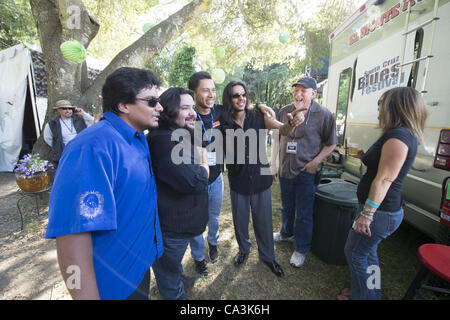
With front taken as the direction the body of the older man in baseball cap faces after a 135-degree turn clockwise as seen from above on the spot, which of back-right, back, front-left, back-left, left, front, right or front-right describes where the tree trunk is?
left

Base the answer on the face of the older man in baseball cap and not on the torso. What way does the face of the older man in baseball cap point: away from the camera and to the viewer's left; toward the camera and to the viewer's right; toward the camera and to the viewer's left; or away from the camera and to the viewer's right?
toward the camera and to the viewer's left

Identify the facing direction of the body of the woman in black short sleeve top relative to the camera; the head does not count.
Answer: to the viewer's left

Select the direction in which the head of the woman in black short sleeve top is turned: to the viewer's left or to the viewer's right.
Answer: to the viewer's left

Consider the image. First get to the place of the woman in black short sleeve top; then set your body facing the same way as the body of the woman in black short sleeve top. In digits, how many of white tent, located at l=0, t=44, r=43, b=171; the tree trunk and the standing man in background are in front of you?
3

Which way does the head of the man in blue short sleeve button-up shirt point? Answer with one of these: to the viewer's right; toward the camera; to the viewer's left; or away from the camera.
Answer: to the viewer's right

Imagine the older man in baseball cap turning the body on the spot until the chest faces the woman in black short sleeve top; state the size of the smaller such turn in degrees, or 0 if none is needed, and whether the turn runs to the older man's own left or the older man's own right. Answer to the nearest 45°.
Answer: approximately 90° to the older man's own left
